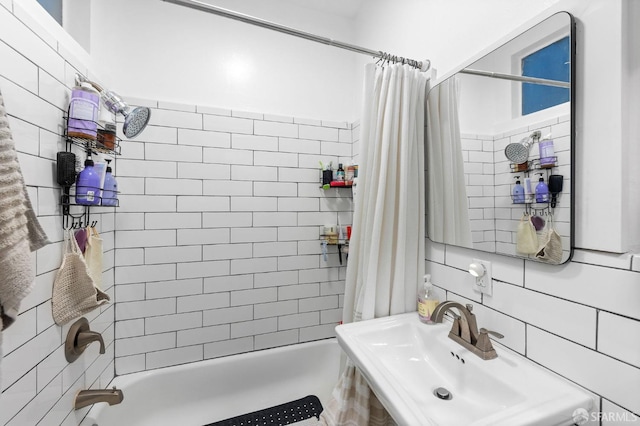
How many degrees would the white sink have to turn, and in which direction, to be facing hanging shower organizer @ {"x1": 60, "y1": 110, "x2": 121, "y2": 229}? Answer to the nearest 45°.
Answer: approximately 45° to its right

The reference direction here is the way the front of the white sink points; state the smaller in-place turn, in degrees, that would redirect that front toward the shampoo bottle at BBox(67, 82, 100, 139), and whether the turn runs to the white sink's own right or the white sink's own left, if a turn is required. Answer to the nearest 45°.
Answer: approximately 45° to the white sink's own right

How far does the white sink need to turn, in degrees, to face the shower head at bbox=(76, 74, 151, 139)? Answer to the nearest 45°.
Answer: approximately 45° to its right

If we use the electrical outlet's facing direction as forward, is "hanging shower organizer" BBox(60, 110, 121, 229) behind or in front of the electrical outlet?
in front

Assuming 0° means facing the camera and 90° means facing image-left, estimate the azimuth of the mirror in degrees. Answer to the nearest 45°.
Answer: approximately 45°

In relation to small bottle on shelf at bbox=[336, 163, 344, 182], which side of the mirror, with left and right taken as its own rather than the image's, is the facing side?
right

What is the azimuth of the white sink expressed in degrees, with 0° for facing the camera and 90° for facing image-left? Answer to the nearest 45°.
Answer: approximately 45°
